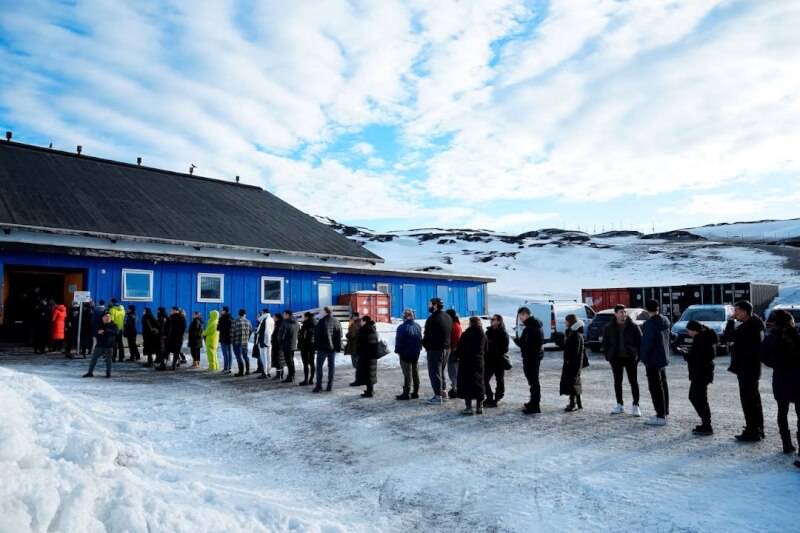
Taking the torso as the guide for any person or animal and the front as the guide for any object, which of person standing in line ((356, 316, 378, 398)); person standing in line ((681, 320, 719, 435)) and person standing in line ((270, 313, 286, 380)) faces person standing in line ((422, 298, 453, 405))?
person standing in line ((681, 320, 719, 435))

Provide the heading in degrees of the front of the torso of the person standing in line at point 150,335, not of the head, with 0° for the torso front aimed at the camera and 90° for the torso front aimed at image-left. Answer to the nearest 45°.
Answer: approximately 90°

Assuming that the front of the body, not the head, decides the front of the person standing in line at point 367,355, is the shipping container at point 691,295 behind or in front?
behind

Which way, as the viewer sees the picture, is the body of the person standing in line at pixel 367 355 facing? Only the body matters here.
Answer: to the viewer's left

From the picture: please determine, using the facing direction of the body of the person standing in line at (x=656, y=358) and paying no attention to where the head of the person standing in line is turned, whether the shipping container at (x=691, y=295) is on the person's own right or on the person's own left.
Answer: on the person's own right

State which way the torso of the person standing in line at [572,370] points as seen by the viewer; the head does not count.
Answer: to the viewer's left

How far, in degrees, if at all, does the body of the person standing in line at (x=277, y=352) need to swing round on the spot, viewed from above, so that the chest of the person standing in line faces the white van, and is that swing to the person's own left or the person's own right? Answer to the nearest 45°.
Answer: approximately 135° to the person's own right

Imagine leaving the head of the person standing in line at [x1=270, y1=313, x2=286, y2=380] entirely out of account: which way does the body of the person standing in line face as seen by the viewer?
to the viewer's left

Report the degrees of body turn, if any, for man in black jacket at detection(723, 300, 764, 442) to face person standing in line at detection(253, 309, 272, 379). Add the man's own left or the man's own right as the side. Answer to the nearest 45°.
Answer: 0° — they already face them

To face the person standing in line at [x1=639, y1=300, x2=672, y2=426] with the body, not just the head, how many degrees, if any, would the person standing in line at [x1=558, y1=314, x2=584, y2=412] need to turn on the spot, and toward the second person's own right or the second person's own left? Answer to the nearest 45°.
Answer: approximately 135° to the second person's own left

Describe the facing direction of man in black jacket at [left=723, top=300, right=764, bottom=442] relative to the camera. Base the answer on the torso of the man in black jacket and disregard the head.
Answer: to the viewer's left
